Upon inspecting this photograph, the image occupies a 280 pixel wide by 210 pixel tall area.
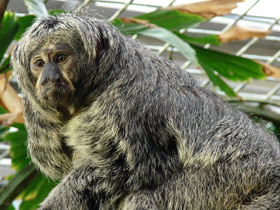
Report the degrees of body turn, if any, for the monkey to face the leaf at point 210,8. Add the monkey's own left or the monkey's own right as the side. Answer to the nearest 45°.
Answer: approximately 180°

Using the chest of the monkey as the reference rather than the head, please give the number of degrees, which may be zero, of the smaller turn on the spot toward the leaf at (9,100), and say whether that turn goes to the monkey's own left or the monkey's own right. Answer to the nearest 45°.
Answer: approximately 90° to the monkey's own right

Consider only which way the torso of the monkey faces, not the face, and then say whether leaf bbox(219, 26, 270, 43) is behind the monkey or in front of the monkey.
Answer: behind

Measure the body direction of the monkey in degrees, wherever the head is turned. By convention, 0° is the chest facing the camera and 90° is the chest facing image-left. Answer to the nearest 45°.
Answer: approximately 45°

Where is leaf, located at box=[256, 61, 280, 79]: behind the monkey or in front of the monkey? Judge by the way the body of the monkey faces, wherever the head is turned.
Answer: behind

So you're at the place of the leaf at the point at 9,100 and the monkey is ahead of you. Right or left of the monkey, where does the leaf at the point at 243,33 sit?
left

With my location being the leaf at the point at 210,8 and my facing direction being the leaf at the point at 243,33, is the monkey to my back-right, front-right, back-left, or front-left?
back-right
